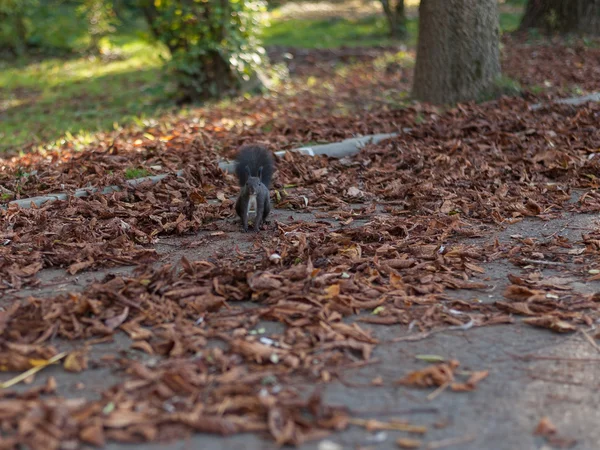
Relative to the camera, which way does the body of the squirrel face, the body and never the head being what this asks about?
toward the camera

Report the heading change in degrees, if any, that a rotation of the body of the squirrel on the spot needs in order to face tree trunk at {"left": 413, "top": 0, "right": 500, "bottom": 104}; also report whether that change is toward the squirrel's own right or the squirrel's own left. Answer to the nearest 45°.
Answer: approximately 135° to the squirrel's own left

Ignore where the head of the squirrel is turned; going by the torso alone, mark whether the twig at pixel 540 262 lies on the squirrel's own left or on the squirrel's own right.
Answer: on the squirrel's own left

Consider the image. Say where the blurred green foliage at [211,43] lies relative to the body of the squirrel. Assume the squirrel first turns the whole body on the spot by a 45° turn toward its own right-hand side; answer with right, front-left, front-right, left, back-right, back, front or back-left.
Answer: back-right

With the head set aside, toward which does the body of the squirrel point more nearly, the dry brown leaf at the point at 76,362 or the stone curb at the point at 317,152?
the dry brown leaf

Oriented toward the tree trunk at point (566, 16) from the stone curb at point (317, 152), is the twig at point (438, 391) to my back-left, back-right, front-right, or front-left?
back-right

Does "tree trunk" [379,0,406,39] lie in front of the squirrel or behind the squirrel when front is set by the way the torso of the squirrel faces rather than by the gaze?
behind

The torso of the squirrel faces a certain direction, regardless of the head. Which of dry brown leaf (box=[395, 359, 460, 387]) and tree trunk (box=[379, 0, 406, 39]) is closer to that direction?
the dry brown leaf

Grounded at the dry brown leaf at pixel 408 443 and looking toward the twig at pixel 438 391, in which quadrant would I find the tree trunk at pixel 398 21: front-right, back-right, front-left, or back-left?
front-left

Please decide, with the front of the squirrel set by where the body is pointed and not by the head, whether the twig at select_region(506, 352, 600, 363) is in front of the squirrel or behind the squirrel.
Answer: in front

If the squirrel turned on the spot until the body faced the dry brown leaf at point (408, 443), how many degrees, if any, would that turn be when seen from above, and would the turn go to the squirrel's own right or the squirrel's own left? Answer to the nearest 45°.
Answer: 0° — it already faces it

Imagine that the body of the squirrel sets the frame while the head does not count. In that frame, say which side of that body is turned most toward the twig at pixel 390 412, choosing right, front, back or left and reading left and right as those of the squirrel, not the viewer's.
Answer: front

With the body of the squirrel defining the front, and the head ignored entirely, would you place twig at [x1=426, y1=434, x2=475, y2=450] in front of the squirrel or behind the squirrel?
in front

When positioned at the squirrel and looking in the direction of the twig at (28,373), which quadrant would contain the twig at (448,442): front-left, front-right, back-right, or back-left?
front-left

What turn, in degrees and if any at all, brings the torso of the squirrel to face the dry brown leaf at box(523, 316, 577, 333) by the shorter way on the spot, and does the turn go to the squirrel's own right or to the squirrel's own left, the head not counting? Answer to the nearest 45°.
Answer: approximately 45° to the squirrel's own left
